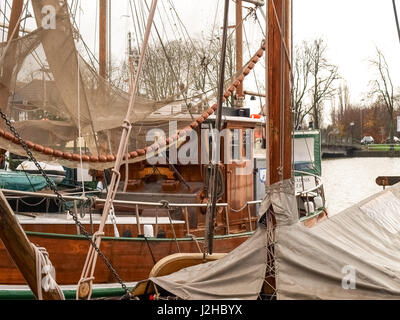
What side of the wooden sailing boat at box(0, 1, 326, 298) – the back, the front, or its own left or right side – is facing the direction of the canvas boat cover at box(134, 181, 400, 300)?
left

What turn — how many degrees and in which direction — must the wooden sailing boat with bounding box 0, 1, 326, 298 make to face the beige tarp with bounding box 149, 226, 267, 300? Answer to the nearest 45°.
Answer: approximately 90° to its left

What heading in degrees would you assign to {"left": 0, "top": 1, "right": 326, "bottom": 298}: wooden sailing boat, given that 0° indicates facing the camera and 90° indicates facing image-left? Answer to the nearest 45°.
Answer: approximately 90°
